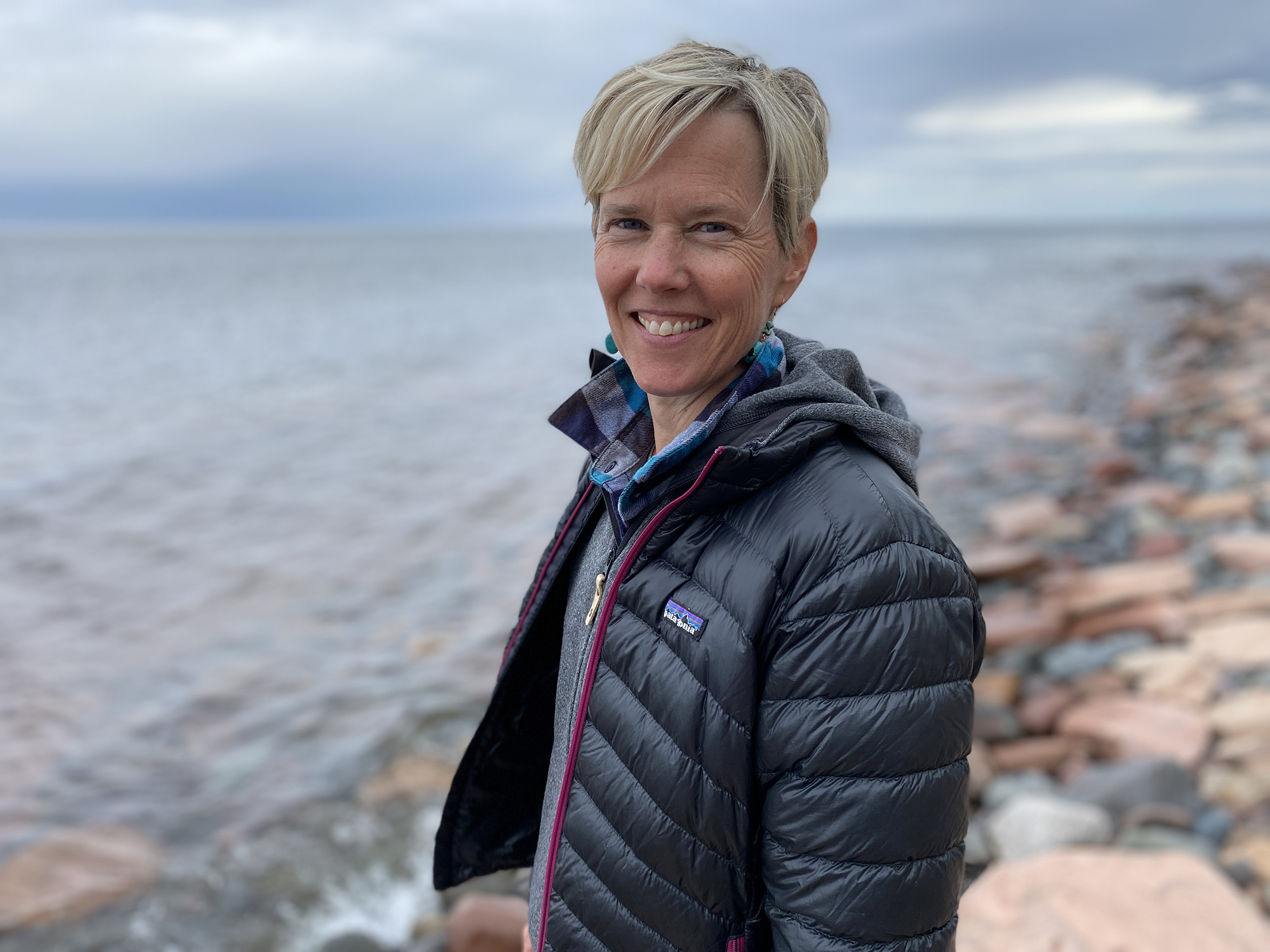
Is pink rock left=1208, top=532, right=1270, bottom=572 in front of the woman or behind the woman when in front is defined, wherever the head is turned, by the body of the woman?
behind

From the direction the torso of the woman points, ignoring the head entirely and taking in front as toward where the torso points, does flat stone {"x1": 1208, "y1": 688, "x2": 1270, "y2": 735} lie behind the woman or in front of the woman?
behind

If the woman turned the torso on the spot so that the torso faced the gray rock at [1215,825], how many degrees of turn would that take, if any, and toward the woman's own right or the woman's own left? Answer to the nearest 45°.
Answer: approximately 180°

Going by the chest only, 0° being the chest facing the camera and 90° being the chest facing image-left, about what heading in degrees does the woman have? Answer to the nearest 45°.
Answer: approximately 45°

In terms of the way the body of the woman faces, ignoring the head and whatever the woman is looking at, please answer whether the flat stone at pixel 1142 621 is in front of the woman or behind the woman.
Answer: behind

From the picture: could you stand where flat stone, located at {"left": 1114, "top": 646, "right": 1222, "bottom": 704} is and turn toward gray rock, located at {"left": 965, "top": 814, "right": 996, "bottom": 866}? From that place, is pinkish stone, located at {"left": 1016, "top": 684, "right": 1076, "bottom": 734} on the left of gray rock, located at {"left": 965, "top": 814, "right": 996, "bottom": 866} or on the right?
right
